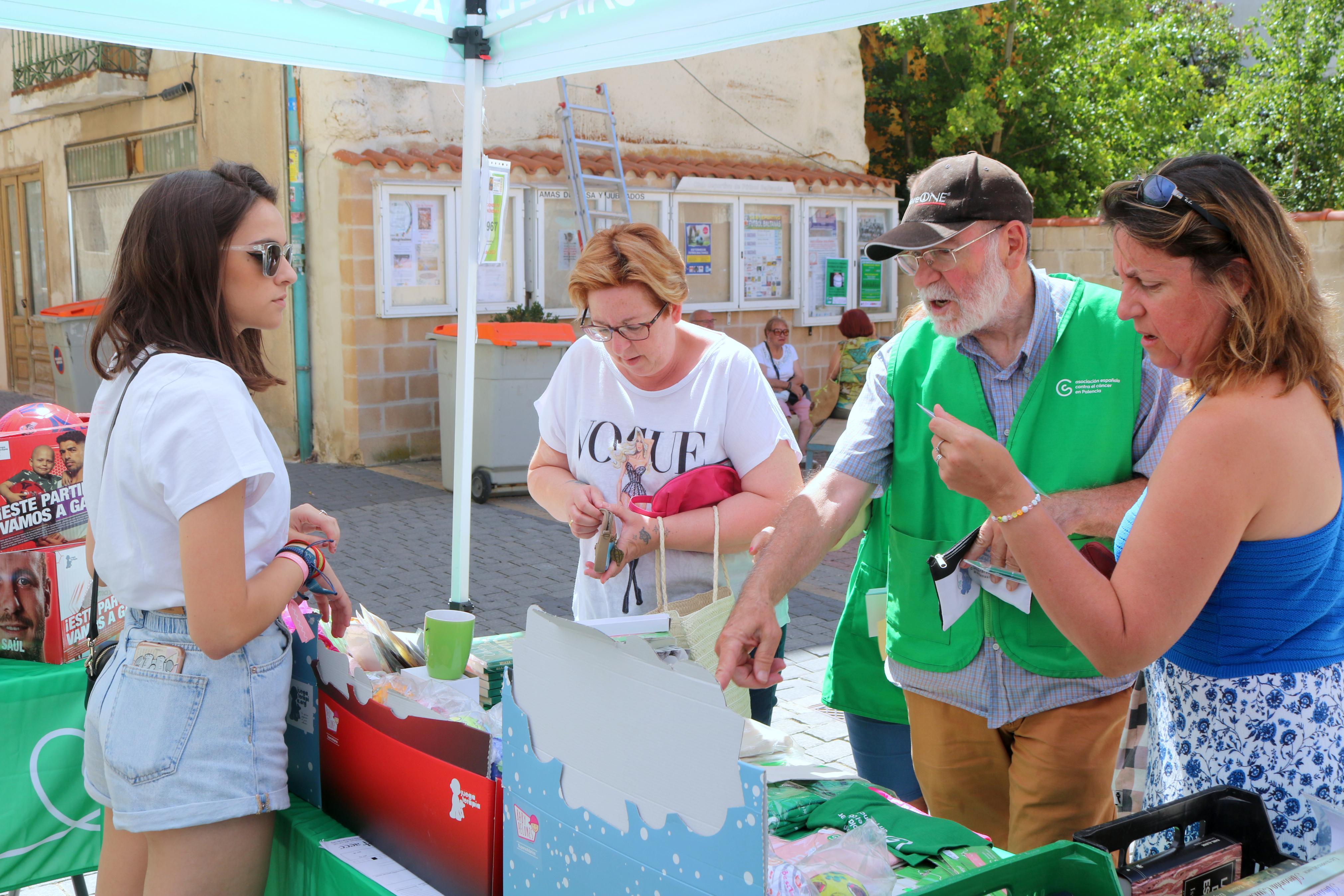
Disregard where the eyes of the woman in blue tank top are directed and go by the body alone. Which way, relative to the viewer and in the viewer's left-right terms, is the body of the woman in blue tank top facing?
facing to the left of the viewer

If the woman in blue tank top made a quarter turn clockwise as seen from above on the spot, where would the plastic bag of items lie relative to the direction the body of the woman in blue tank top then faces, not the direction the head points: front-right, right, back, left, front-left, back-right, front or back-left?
back-left

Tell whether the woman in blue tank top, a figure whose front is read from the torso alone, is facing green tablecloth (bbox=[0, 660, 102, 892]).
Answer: yes

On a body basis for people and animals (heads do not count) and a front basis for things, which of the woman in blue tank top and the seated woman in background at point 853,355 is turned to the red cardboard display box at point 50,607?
the woman in blue tank top

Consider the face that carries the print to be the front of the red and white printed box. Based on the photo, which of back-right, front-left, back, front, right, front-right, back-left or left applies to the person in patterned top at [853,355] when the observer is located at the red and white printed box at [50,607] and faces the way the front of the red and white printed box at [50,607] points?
back-left

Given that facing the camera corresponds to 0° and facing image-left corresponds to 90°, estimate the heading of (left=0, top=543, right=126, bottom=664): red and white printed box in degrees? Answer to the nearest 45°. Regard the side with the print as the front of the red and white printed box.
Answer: approximately 0°

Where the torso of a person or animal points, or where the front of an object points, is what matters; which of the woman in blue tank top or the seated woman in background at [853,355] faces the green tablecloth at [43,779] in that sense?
the woman in blue tank top

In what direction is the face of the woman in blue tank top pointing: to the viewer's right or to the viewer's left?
to the viewer's left
